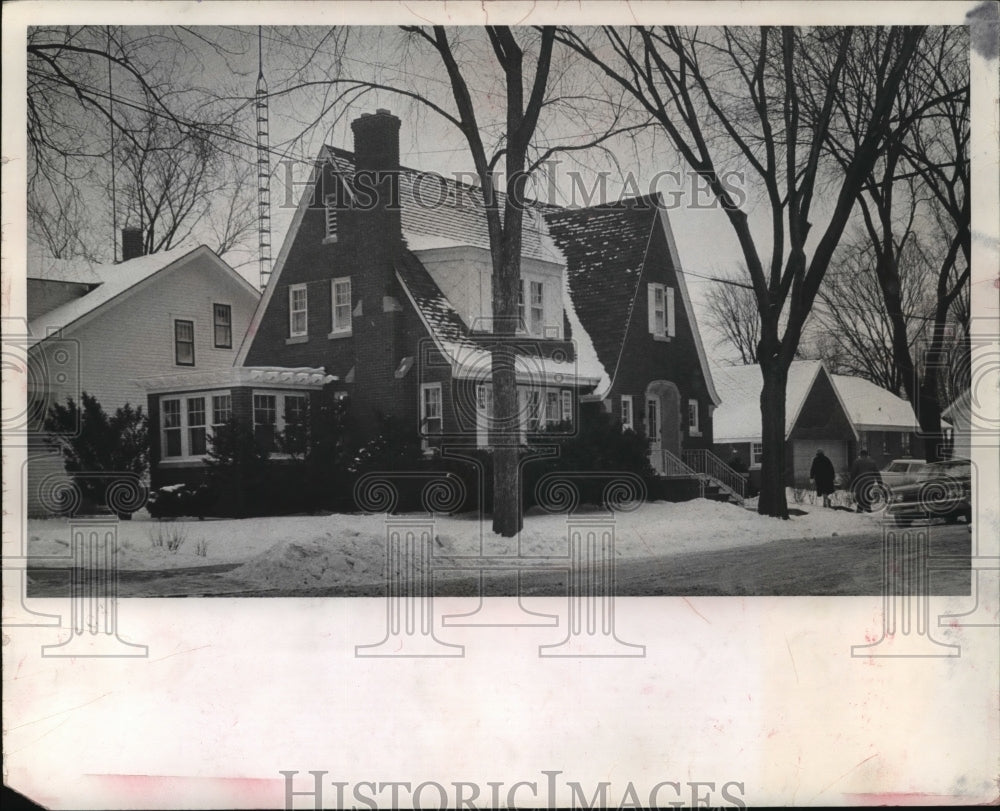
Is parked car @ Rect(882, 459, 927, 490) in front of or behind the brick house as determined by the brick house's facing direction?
in front

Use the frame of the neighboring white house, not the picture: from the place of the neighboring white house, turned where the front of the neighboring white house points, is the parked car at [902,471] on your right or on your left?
on your left

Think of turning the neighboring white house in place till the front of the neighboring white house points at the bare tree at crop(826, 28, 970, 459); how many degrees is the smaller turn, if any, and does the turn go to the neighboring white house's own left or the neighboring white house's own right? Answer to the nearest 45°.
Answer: approximately 135° to the neighboring white house's own left

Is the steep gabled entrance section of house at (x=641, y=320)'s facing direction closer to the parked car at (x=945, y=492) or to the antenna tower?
the parked car

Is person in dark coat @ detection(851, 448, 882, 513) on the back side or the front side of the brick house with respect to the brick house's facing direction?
on the front side

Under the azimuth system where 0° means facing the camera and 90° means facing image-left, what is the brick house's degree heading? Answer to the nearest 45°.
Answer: approximately 315°

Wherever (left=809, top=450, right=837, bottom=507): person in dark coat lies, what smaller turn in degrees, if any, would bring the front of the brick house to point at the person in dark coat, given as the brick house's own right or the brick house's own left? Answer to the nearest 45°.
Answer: approximately 45° to the brick house's own left
